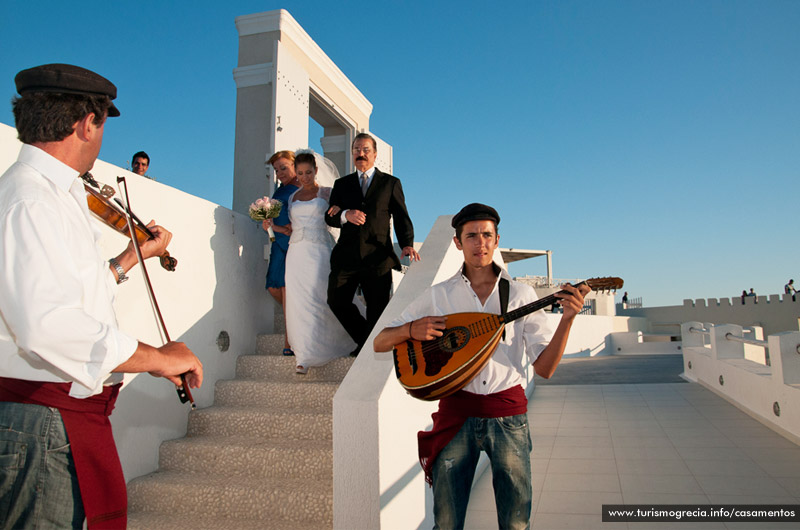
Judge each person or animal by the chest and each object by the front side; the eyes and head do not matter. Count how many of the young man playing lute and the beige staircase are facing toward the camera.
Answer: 2

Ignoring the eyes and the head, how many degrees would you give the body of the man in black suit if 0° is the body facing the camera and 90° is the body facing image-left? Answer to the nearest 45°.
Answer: approximately 0°

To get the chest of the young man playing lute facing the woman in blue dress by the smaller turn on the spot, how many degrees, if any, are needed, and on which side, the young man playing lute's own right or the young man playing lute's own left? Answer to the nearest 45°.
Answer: approximately 135° to the young man playing lute's own right

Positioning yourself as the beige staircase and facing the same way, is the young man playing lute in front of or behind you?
in front

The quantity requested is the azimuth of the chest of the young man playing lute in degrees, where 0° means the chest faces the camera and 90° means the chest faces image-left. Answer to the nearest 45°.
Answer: approximately 0°

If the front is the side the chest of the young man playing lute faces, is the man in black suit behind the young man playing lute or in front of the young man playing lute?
behind

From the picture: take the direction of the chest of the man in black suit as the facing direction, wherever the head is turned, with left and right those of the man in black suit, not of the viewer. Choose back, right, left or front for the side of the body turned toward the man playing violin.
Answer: front

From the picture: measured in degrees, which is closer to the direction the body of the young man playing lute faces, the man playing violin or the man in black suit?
the man playing violin

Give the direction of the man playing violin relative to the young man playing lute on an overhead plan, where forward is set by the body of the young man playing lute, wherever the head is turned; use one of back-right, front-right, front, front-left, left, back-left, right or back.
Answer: front-right

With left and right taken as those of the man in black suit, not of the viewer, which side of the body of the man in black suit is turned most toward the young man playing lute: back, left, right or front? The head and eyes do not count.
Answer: front
